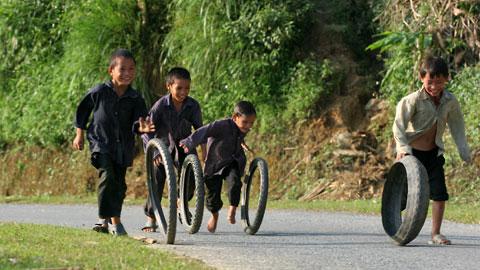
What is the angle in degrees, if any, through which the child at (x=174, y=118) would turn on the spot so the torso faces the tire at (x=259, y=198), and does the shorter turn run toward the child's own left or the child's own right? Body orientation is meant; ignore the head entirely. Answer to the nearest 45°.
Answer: approximately 90° to the child's own left

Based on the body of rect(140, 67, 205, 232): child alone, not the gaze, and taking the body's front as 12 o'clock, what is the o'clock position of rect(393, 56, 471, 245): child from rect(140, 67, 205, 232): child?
rect(393, 56, 471, 245): child is roughly at 10 o'clock from rect(140, 67, 205, 232): child.

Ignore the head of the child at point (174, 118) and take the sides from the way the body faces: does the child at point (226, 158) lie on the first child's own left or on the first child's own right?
on the first child's own left

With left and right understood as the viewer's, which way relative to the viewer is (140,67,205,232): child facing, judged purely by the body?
facing the viewer

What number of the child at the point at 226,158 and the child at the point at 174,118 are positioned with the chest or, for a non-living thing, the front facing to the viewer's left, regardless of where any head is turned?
0

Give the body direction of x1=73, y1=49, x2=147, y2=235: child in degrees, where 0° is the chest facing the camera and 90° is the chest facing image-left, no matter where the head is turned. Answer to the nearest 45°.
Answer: approximately 315°

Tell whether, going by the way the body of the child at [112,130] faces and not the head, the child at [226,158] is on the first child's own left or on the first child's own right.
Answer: on the first child's own left

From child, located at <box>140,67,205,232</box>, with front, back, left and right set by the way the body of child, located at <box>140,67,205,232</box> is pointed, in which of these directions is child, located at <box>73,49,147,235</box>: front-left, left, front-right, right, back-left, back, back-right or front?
front-right

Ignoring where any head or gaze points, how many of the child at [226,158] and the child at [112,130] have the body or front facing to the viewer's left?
0

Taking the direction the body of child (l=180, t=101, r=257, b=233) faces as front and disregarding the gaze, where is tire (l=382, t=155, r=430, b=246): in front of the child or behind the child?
in front
